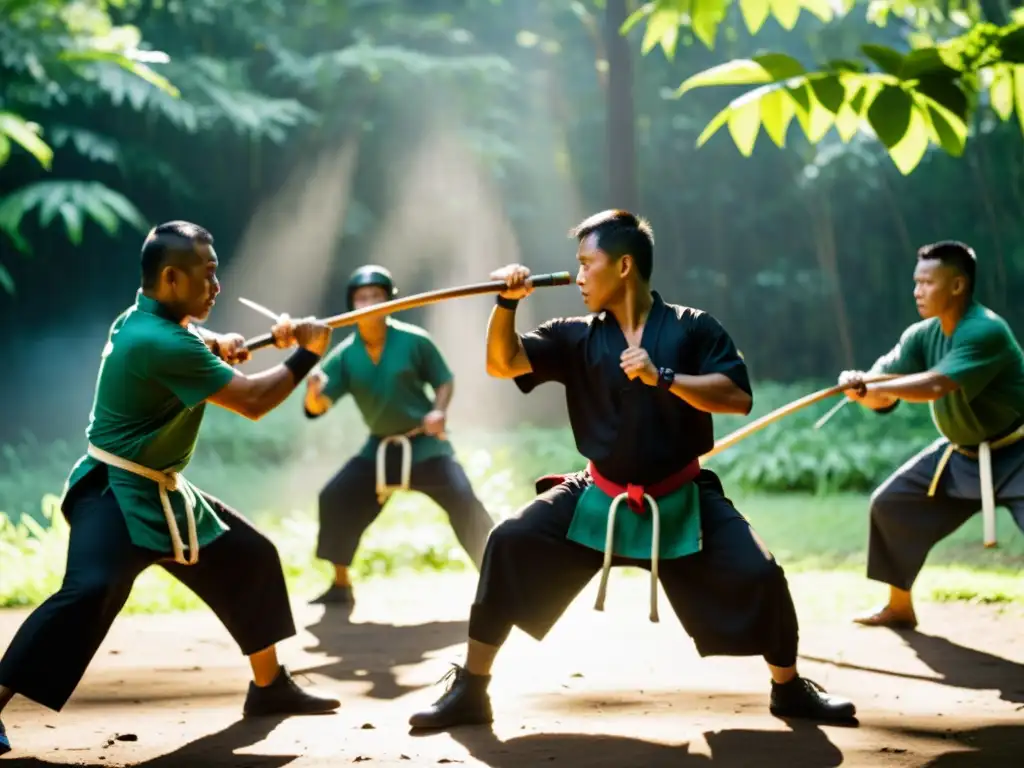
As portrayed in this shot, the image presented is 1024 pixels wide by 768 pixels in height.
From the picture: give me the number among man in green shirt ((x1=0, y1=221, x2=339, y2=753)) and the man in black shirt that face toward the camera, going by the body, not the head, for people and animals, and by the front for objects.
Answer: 1

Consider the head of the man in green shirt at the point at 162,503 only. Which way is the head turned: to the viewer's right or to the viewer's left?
to the viewer's right

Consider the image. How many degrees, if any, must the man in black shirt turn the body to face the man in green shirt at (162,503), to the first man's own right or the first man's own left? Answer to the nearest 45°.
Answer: approximately 90° to the first man's own right

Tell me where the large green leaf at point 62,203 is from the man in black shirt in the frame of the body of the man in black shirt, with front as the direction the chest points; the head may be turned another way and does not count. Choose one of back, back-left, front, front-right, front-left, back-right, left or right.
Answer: back-right

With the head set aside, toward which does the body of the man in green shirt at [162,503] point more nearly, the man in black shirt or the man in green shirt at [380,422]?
the man in black shirt

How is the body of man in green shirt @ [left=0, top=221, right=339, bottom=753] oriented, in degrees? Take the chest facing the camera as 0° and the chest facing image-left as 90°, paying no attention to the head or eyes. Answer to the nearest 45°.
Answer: approximately 270°

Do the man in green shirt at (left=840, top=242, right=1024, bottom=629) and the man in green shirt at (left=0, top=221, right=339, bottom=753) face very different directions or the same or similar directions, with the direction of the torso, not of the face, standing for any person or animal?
very different directions
